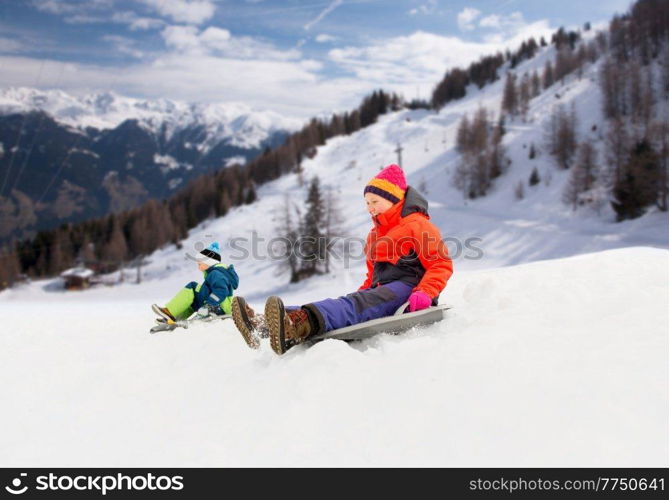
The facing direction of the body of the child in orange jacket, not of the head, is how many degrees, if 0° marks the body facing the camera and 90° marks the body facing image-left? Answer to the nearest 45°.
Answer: approximately 45°

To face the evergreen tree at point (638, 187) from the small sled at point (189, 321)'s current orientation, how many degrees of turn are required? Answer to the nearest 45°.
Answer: approximately 135° to its right

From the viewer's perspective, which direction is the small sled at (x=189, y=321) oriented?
to the viewer's left

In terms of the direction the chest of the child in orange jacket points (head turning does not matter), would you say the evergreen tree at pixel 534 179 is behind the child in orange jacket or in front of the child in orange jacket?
behind

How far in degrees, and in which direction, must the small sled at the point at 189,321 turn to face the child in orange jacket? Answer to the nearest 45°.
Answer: approximately 135° to its left

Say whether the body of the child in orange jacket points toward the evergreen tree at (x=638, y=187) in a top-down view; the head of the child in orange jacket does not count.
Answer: no

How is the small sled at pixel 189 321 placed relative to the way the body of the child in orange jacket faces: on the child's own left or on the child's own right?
on the child's own right

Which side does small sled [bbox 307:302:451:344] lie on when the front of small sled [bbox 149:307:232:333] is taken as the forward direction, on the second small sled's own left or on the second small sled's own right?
on the second small sled's own left

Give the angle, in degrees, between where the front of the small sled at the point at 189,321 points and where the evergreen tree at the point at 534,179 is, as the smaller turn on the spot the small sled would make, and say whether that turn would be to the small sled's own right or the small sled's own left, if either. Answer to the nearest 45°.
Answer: approximately 135° to the small sled's own right

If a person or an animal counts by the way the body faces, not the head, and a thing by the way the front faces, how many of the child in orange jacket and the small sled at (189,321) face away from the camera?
0
